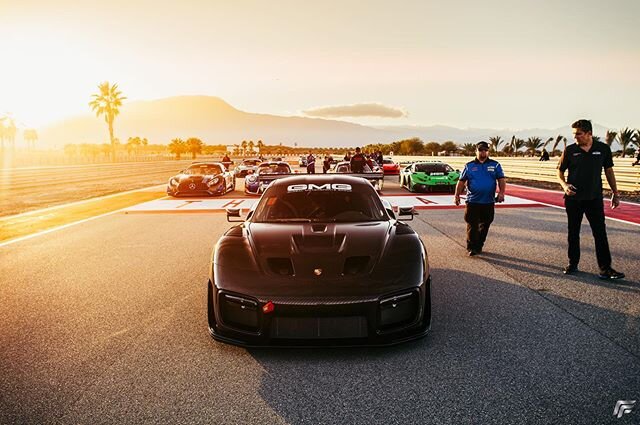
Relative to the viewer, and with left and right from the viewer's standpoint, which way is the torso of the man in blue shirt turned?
facing the viewer

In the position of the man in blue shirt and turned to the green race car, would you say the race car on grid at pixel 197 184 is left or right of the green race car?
left

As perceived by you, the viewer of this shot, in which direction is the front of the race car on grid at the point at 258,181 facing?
facing the viewer and to the left of the viewer

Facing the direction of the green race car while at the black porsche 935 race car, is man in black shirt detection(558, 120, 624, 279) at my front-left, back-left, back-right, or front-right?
front-right

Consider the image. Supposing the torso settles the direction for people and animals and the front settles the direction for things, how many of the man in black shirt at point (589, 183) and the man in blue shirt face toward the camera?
2

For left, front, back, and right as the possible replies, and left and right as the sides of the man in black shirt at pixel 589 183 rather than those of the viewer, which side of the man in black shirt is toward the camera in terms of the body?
front

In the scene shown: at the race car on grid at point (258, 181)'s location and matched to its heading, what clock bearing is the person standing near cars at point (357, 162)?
The person standing near cars is roughly at 8 o'clock from the race car on grid.

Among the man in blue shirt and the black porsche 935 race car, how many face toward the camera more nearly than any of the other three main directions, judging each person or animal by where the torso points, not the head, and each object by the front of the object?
2

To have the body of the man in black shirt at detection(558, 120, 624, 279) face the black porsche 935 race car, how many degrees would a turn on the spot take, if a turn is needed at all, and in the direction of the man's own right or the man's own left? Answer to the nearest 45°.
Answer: approximately 45° to the man's own right

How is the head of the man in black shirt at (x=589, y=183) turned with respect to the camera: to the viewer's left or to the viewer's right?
to the viewer's left

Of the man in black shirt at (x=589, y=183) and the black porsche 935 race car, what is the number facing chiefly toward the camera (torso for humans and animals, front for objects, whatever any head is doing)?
2

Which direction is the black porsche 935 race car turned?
toward the camera
